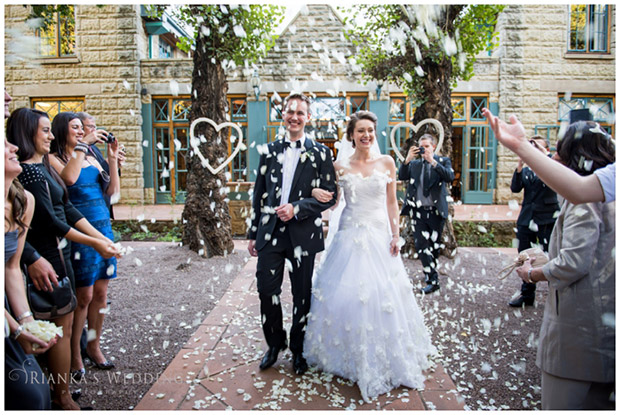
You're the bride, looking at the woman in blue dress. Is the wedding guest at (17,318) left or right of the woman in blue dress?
left

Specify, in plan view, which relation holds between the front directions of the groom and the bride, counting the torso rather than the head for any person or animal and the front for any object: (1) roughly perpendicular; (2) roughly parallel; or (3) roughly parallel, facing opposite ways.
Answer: roughly parallel

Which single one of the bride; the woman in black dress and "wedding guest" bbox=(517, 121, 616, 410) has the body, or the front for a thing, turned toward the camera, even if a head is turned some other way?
the bride

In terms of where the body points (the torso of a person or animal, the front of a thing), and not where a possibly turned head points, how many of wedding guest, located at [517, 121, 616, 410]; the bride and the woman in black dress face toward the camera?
1

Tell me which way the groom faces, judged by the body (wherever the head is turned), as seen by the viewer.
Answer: toward the camera

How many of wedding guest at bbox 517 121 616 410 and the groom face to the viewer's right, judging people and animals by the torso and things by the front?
0

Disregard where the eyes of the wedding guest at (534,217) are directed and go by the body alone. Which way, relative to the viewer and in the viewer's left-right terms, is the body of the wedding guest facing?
facing the viewer and to the left of the viewer

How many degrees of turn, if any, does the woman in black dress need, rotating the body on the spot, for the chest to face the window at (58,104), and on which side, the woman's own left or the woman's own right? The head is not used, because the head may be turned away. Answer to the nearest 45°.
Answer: approximately 90° to the woman's own left

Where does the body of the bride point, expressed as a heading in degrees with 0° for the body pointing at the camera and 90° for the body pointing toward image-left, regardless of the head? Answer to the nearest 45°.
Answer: approximately 0°

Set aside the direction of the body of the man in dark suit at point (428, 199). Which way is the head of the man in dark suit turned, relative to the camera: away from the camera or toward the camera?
toward the camera

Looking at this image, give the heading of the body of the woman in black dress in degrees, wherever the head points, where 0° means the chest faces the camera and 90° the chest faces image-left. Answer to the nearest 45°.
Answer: approximately 270°

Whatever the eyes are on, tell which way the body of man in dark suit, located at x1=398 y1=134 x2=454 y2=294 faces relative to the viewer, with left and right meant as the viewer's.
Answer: facing the viewer

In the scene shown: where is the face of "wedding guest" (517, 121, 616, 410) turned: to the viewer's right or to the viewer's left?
to the viewer's left
